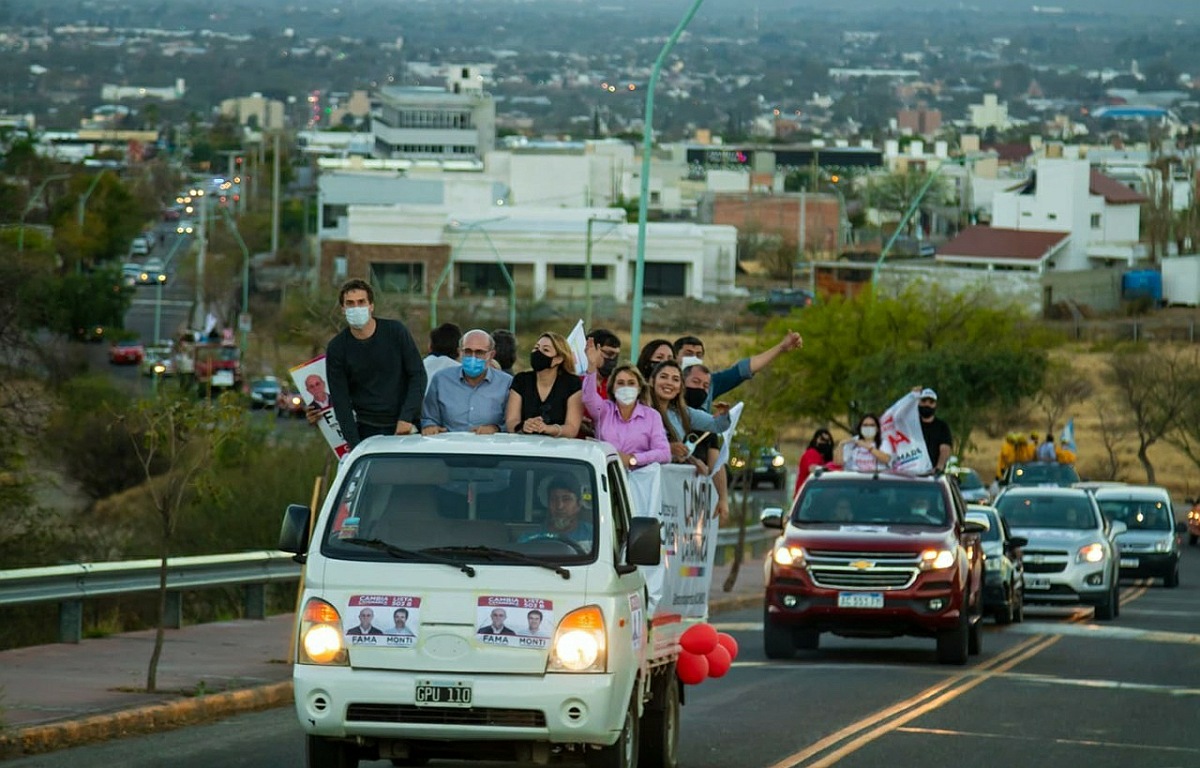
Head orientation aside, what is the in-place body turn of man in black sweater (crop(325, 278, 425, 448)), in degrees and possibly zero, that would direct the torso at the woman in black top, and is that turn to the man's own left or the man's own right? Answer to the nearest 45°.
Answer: approximately 90° to the man's own left

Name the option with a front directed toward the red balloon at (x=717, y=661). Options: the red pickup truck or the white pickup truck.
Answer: the red pickup truck

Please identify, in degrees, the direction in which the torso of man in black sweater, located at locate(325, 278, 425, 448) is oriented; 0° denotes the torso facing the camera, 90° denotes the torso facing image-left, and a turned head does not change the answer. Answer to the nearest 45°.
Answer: approximately 0°

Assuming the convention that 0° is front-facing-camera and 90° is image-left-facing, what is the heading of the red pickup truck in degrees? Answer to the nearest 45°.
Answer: approximately 0°
